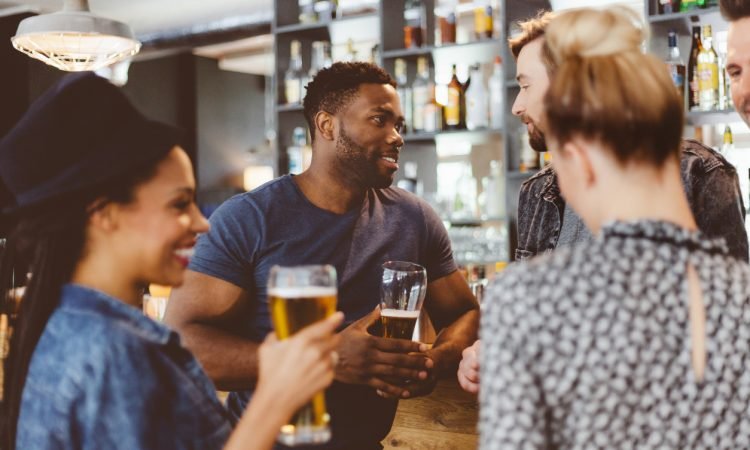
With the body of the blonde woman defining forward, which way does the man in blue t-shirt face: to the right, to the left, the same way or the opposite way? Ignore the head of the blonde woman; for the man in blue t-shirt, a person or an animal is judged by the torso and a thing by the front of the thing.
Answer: the opposite way

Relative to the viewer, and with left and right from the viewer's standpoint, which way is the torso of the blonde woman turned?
facing away from the viewer and to the left of the viewer

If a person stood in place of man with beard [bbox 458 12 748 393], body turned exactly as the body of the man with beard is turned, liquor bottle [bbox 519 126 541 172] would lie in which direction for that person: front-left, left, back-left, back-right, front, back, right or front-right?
back-right

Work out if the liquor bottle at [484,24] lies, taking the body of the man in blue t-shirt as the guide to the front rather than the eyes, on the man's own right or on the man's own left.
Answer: on the man's own left

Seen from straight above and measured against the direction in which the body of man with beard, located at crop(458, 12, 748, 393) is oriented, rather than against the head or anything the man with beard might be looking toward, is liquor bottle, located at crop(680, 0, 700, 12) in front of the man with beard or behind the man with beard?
behind

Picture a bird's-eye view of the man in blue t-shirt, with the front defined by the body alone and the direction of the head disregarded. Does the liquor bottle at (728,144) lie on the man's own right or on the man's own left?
on the man's own left

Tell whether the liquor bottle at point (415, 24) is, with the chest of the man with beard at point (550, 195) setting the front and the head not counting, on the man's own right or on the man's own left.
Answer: on the man's own right

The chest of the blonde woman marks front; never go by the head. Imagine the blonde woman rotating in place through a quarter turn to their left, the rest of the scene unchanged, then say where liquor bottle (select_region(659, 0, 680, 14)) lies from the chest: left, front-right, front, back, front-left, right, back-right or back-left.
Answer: back-right

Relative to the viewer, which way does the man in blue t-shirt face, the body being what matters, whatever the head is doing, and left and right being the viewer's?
facing the viewer and to the right of the viewer

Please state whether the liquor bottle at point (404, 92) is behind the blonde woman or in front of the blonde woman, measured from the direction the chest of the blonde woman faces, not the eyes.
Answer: in front

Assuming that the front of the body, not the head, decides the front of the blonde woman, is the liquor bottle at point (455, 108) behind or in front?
in front

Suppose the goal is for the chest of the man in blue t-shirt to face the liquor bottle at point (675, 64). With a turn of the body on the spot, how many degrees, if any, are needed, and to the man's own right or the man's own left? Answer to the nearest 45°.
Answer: approximately 90° to the man's own left

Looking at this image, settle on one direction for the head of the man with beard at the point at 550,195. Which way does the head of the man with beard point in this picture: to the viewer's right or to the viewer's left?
to the viewer's left

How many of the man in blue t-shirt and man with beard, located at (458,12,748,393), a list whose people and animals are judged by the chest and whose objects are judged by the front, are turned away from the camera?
0

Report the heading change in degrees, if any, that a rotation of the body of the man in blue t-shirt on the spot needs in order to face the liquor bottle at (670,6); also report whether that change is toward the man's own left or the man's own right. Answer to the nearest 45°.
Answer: approximately 90° to the man's own left

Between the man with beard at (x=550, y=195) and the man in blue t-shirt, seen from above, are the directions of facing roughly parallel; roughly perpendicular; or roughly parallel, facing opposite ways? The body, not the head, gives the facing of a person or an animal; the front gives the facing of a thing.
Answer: roughly perpendicular

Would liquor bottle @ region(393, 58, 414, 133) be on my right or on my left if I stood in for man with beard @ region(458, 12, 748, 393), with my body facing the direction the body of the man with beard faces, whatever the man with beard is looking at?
on my right

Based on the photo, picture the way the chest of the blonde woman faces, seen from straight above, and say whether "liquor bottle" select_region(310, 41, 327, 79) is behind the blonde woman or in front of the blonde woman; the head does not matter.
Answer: in front

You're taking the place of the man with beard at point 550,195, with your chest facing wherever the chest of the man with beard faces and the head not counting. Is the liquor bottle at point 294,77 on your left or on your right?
on your right
